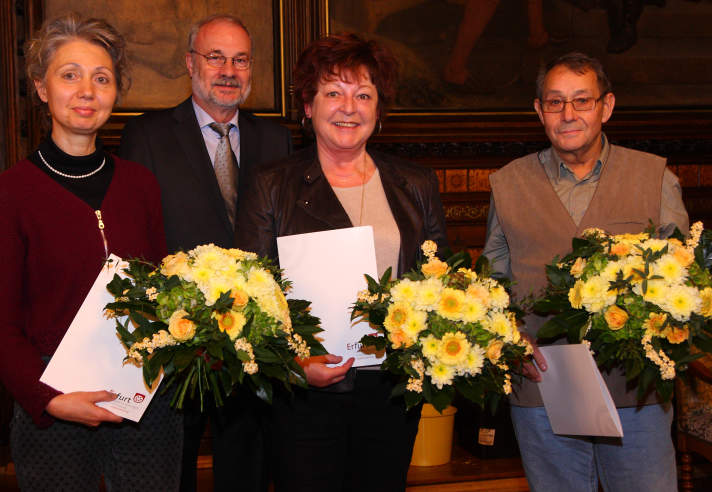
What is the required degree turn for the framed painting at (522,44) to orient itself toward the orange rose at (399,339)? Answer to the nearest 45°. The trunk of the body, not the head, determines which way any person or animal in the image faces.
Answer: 0° — it already faces it

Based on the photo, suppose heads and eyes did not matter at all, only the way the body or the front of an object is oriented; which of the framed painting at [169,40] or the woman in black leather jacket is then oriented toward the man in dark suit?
the framed painting

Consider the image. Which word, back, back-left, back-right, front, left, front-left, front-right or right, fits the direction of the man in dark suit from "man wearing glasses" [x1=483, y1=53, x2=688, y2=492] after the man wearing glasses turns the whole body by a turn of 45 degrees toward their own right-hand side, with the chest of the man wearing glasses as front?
front-right

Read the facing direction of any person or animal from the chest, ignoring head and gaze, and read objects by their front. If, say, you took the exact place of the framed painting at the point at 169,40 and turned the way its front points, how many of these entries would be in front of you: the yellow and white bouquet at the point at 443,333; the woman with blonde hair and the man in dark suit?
3

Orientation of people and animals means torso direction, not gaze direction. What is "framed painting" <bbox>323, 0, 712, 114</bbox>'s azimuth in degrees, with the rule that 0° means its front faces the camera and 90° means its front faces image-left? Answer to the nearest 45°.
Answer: approximately 0°

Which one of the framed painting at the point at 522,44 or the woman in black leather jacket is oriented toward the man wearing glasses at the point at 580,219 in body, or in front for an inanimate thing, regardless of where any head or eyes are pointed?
the framed painting
